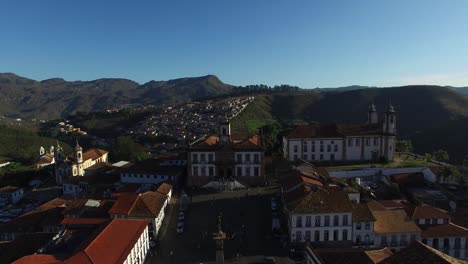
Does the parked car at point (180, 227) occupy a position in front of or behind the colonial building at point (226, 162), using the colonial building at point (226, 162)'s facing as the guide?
in front

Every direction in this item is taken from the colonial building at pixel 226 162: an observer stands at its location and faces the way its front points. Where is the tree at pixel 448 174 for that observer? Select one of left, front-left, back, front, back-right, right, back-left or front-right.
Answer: left

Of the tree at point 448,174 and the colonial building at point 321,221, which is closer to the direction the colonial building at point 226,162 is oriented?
the colonial building

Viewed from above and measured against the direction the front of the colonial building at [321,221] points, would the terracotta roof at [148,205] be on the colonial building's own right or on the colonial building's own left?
on the colonial building's own right

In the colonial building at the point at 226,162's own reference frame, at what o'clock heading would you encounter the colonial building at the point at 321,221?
the colonial building at the point at 321,221 is roughly at 11 o'clock from the colonial building at the point at 226,162.

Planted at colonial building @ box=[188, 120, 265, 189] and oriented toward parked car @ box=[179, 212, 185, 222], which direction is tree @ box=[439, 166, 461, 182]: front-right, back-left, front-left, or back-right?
back-left

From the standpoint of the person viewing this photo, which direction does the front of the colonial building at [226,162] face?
facing the viewer

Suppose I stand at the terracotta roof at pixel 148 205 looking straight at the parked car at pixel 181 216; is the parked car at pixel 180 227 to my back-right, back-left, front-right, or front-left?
front-right

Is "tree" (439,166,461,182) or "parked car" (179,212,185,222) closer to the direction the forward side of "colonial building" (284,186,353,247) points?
the parked car

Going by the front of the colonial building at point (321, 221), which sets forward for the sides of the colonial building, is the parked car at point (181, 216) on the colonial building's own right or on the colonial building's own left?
on the colonial building's own right
